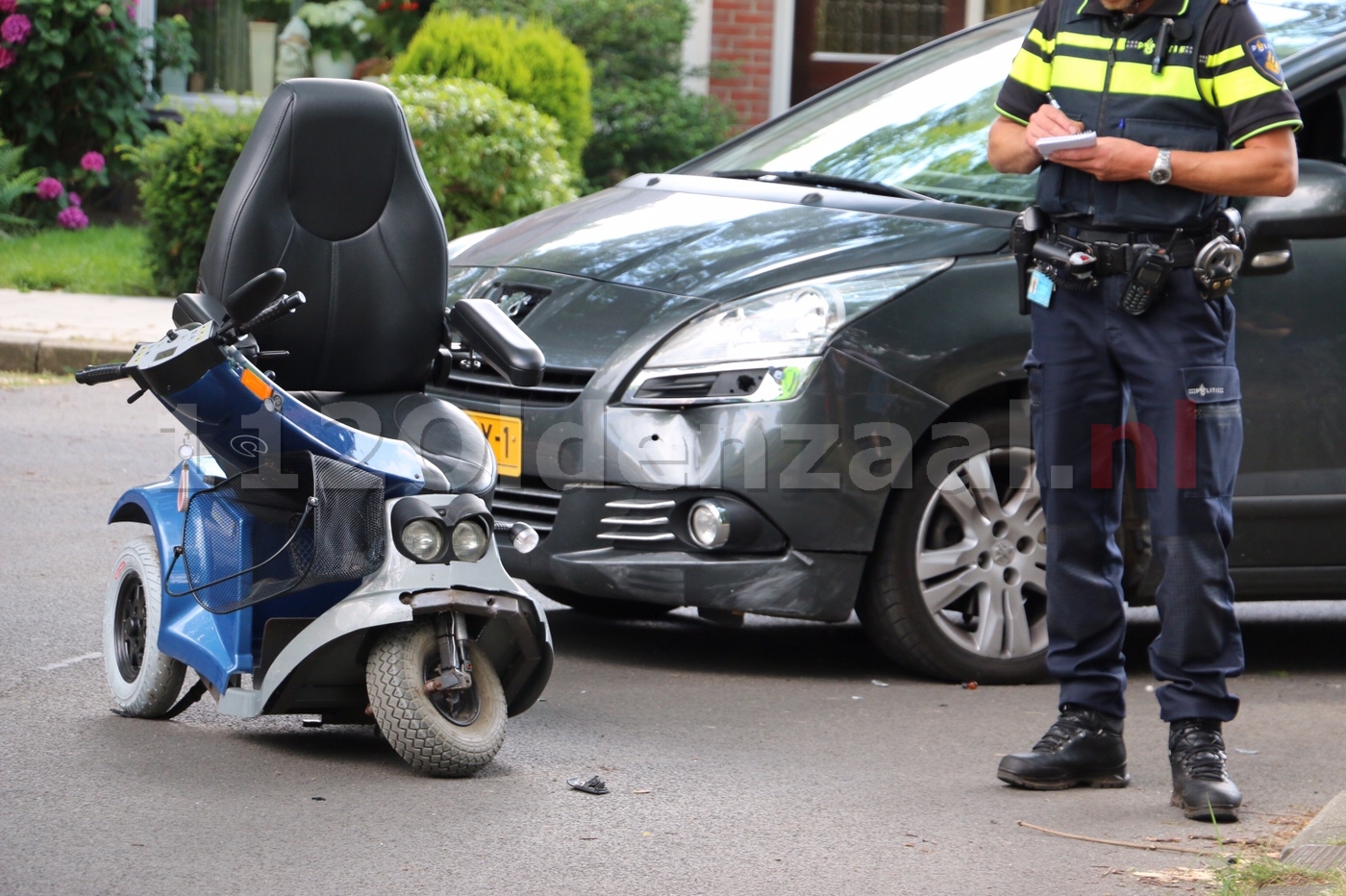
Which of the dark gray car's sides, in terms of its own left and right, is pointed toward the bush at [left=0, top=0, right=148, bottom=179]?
right

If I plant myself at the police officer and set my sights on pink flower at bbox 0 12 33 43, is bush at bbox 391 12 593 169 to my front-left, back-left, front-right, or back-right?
front-right

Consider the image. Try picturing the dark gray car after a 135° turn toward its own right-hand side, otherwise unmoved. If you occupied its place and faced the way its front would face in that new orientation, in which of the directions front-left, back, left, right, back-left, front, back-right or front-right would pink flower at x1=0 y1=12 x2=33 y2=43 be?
front-left

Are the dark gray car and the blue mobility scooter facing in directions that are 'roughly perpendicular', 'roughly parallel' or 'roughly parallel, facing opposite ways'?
roughly perpendicular

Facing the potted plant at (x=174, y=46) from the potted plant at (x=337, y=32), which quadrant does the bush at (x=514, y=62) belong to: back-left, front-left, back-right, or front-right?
back-left

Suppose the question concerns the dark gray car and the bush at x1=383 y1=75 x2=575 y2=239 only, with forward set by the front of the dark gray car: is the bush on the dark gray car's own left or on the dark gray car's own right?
on the dark gray car's own right

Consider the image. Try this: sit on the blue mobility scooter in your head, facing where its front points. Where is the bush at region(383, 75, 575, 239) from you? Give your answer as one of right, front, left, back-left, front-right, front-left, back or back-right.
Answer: back-left

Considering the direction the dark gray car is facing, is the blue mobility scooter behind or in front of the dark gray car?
in front

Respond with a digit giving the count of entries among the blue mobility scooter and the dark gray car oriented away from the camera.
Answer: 0

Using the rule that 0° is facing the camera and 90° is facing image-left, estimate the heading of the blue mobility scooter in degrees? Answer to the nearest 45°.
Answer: approximately 315°

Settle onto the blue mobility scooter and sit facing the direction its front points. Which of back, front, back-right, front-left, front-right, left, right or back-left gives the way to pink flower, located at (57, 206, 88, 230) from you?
back-left
